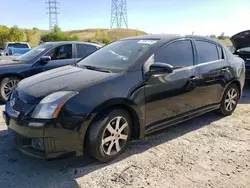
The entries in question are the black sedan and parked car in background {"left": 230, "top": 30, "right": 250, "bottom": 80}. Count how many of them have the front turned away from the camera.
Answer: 0

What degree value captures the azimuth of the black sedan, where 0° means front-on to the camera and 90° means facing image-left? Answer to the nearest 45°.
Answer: approximately 45°

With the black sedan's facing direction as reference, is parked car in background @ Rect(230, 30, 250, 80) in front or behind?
behind

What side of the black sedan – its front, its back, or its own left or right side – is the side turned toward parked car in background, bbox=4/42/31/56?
right

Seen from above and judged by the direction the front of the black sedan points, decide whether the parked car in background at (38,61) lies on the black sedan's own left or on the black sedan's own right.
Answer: on the black sedan's own right
